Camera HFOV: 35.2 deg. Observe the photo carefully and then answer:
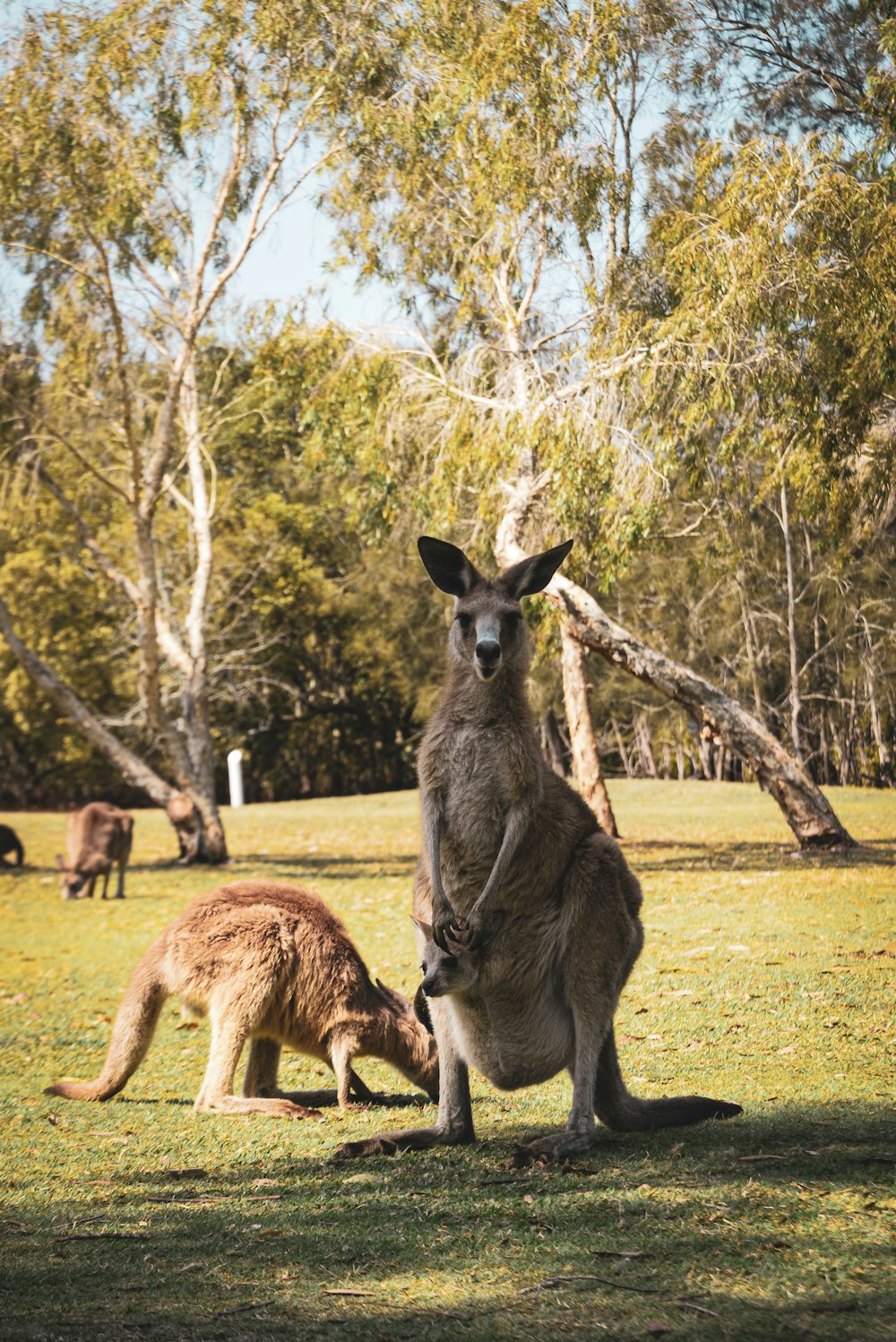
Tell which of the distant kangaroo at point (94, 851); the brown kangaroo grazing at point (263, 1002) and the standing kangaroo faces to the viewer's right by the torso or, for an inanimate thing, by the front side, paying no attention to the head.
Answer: the brown kangaroo grazing

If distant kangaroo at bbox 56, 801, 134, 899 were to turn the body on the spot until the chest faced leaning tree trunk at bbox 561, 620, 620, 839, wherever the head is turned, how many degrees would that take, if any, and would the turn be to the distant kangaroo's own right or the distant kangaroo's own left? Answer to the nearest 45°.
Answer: approximately 135° to the distant kangaroo's own left

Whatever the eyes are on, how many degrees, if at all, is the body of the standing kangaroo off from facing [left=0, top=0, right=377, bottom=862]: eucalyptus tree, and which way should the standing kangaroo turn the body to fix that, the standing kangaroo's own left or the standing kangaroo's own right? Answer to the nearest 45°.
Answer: approximately 135° to the standing kangaroo's own right

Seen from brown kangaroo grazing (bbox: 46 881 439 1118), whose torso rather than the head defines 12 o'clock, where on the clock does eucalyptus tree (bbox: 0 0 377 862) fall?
The eucalyptus tree is roughly at 9 o'clock from the brown kangaroo grazing.

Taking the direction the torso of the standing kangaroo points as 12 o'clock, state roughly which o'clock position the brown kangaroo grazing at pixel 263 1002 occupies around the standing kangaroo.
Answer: The brown kangaroo grazing is roughly at 3 o'clock from the standing kangaroo.

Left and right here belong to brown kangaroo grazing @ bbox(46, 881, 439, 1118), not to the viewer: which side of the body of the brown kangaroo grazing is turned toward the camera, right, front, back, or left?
right

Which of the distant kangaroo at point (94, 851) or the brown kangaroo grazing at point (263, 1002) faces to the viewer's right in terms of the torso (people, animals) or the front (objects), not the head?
the brown kangaroo grazing

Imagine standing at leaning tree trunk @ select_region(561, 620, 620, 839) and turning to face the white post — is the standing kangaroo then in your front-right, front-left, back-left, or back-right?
back-left

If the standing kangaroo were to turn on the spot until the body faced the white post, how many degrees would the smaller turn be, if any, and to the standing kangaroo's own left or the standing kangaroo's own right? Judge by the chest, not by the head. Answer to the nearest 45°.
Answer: approximately 135° to the standing kangaroo's own right

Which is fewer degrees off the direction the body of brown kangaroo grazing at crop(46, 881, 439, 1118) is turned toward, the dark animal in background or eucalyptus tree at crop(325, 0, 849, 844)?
the eucalyptus tree

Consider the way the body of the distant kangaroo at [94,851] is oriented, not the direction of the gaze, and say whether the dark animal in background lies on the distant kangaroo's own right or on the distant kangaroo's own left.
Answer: on the distant kangaroo's own right

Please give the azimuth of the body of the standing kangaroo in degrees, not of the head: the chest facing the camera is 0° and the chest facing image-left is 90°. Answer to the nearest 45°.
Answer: approximately 45°

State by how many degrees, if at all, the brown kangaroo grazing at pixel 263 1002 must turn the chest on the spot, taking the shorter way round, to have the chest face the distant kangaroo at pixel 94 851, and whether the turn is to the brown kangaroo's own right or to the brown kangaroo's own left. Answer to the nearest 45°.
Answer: approximately 90° to the brown kangaroo's own left
